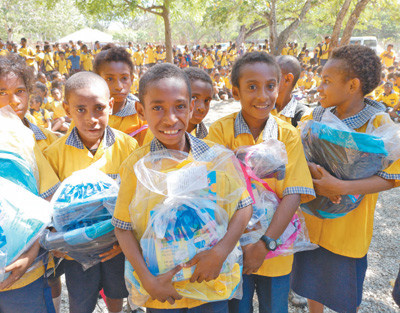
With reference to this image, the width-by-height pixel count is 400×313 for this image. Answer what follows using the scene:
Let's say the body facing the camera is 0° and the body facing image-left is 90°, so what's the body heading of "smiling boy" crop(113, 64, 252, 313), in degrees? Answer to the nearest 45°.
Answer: approximately 0°

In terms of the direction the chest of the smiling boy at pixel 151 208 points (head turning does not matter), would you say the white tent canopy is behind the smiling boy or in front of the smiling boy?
behind
